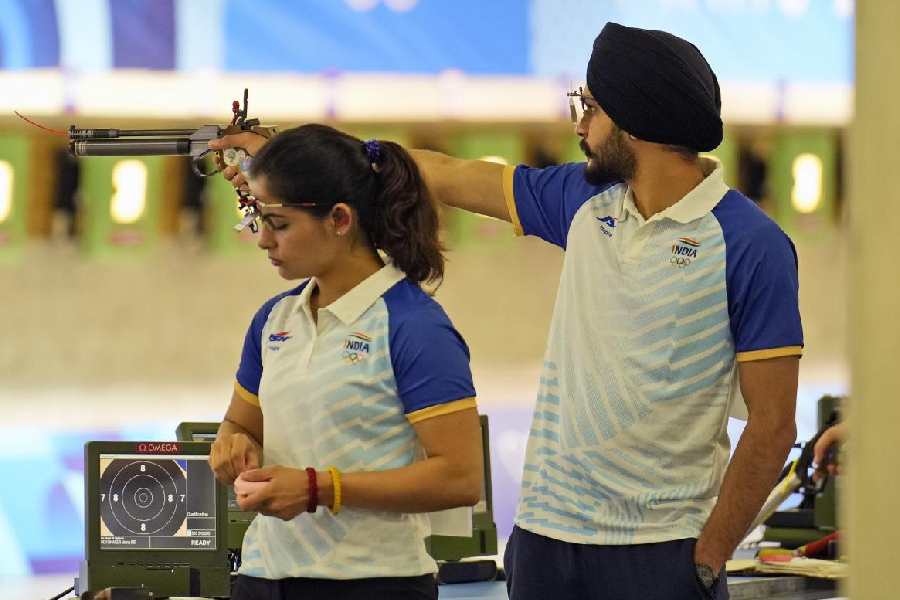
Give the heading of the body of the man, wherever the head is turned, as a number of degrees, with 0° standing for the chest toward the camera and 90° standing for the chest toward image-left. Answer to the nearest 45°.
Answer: approximately 45°

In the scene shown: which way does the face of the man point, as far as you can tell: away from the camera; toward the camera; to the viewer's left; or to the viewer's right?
to the viewer's left

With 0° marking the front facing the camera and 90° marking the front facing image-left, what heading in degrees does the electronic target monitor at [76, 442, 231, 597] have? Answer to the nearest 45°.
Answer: approximately 0°

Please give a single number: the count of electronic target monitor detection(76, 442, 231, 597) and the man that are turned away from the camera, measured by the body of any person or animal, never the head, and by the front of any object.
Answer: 0

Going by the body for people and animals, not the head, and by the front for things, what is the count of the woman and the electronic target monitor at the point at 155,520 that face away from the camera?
0

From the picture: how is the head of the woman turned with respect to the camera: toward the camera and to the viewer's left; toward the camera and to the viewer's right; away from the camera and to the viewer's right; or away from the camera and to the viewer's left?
toward the camera and to the viewer's left

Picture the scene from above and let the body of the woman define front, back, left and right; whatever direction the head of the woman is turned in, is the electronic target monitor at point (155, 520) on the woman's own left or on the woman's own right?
on the woman's own right

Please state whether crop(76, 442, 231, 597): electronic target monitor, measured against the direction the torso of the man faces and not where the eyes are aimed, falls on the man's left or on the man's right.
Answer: on the man's right
